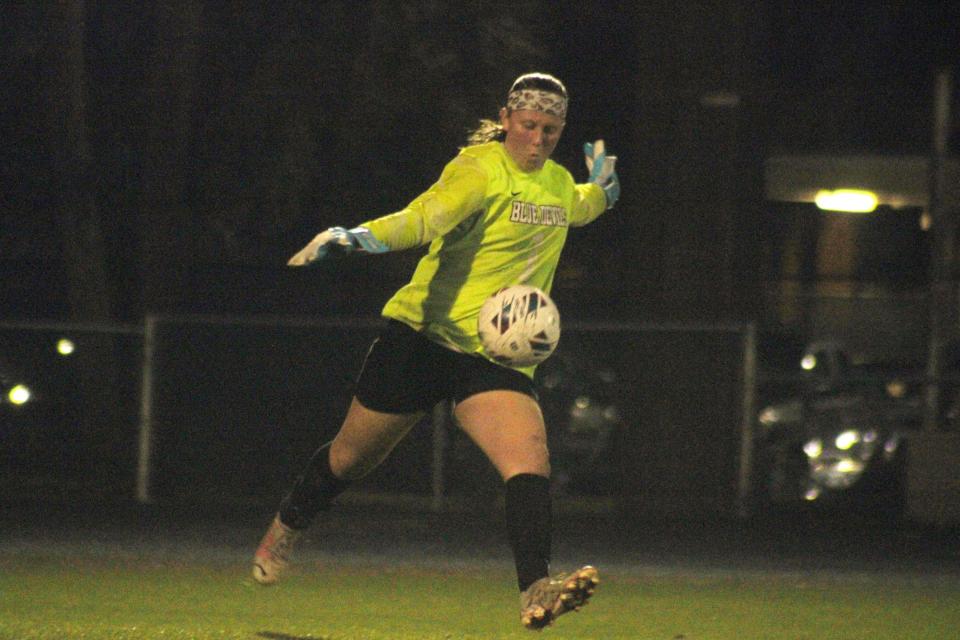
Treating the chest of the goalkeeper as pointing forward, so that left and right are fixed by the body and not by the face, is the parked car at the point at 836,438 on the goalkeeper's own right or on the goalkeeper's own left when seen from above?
on the goalkeeper's own left

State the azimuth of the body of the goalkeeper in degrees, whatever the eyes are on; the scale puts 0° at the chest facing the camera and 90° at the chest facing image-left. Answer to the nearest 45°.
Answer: approximately 315°

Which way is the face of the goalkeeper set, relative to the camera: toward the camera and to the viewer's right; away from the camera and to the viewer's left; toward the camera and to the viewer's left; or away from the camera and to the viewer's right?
toward the camera and to the viewer's right
